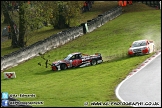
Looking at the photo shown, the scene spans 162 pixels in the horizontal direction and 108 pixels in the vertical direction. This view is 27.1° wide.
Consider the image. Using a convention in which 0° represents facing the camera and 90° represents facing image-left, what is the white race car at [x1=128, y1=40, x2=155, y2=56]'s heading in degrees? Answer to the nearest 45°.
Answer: approximately 45°
